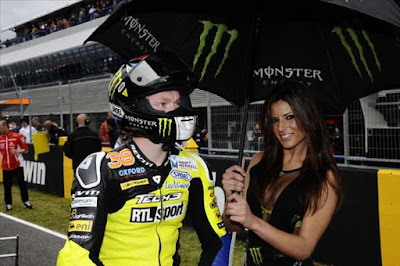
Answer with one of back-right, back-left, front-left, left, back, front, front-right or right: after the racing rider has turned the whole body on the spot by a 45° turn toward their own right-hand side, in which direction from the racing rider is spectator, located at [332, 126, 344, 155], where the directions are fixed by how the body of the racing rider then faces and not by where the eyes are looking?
back-left

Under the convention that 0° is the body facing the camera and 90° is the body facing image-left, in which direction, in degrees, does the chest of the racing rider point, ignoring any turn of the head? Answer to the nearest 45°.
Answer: approximately 315°

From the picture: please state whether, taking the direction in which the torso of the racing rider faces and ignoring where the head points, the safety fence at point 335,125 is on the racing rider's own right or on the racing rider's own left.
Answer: on the racing rider's own left

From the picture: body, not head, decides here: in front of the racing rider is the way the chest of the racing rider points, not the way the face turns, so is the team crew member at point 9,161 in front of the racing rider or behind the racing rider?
behind

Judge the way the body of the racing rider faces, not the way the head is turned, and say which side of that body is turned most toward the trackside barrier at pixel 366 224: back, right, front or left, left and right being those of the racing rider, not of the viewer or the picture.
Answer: left
